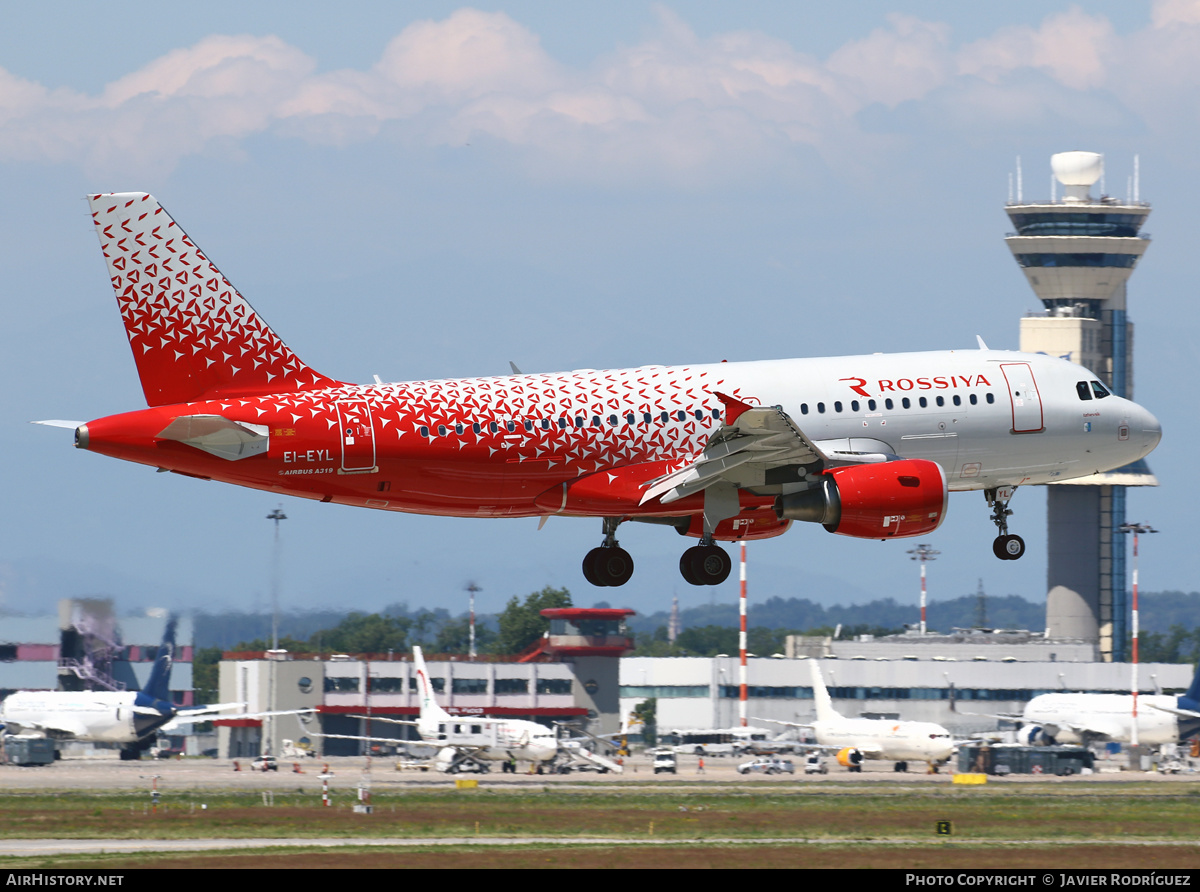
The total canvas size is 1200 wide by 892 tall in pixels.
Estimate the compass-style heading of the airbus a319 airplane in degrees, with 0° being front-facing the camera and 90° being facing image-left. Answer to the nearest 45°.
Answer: approximately 270°
